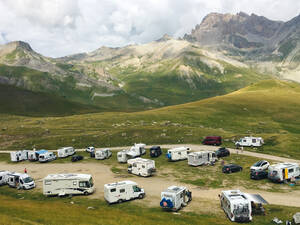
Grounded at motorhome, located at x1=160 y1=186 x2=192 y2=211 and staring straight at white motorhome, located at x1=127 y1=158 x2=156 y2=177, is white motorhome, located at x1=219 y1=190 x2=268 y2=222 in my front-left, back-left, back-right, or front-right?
back-right

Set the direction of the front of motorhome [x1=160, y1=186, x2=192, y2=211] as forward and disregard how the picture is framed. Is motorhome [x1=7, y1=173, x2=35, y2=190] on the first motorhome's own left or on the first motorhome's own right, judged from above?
on the first motorhome's own left

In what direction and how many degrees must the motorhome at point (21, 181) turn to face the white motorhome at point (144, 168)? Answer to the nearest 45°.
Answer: approximately 45° to its left

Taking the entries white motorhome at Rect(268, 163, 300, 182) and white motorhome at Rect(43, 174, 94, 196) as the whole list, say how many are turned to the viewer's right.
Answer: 1

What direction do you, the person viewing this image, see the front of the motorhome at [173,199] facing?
facing away from the viewer and to the right of the viewer

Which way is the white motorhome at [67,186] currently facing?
to the viewer's right

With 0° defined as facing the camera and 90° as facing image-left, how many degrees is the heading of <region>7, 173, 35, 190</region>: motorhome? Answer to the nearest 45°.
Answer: approximately 315°
